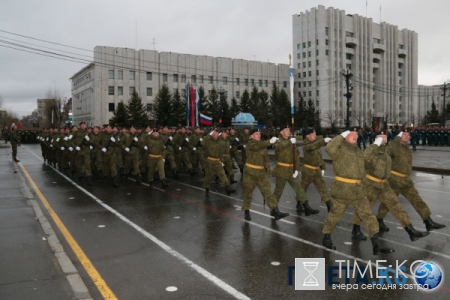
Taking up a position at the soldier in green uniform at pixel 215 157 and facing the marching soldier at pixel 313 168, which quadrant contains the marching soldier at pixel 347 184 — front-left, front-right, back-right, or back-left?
front-right

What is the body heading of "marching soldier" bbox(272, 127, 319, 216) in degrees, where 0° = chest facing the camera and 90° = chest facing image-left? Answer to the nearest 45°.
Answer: approximately 315°

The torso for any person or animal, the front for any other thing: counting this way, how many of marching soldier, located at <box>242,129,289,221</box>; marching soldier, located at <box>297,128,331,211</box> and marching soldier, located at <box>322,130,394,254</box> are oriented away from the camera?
0

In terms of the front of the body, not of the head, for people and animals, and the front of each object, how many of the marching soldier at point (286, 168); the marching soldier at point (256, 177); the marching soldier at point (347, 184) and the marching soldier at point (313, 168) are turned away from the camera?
0

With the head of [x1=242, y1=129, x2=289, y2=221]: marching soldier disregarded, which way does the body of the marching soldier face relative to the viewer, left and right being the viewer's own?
facing the viewer and to the right of the viewer

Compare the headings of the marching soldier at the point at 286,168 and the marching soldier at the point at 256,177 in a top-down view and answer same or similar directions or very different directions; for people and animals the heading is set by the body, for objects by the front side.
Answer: same or similar directions

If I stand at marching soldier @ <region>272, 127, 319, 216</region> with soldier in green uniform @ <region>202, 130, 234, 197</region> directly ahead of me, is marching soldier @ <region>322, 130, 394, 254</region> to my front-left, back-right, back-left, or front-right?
back-left

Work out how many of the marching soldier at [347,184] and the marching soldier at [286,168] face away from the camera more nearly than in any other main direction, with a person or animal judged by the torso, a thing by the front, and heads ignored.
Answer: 0

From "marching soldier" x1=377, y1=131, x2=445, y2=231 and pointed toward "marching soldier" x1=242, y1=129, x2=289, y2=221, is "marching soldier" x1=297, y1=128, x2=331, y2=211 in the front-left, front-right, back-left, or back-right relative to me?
front-right

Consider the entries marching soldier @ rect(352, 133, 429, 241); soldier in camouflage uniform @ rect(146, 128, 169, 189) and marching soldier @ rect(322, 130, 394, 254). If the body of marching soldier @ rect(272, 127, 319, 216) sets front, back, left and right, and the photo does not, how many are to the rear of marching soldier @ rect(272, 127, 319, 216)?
1

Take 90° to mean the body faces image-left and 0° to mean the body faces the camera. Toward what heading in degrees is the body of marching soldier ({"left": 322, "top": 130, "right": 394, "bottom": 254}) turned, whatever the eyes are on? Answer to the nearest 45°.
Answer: approximately 315°

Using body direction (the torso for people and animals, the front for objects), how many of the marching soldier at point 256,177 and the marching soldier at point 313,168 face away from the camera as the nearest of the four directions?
0

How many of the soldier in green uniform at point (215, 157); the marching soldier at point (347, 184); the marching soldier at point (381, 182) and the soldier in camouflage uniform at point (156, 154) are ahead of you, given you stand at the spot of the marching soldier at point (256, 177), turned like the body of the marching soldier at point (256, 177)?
2

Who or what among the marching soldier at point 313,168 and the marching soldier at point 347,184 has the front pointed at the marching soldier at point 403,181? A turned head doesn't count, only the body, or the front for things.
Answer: the marching soldier at point 313,168

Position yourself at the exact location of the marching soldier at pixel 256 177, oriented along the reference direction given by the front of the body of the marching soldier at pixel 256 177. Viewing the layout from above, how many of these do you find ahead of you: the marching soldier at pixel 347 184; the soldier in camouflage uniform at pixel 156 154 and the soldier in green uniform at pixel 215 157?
1

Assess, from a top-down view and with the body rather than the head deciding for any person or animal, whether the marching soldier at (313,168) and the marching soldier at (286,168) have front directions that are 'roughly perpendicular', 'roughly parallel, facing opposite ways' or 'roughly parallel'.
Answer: roughly parallel

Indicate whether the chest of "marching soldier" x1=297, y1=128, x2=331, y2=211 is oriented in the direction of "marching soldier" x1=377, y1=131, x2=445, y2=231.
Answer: yes
